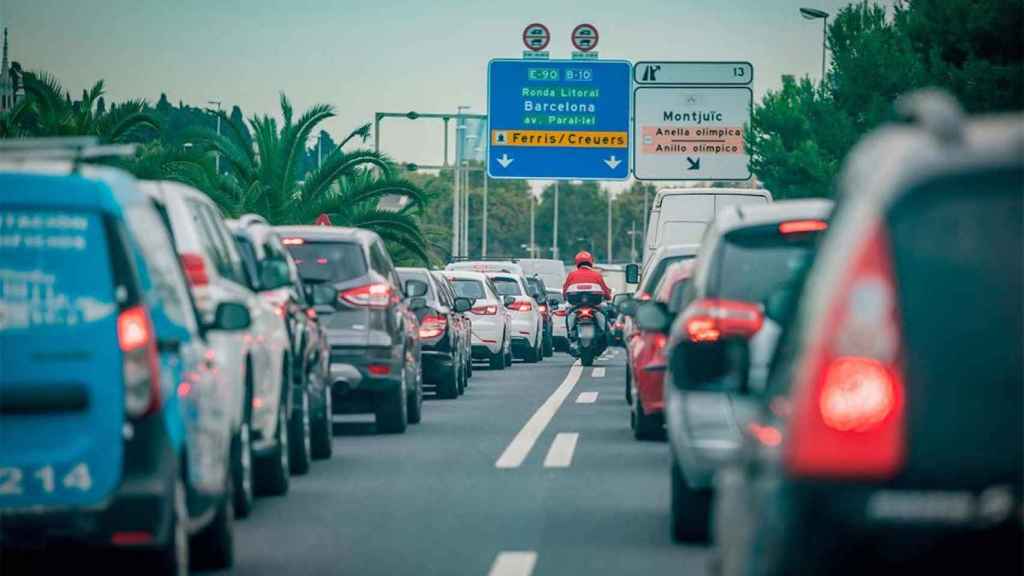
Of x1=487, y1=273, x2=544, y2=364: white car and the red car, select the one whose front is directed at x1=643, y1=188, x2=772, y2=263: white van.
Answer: the red car

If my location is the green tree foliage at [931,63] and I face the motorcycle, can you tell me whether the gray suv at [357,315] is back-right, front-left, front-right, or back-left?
front-left

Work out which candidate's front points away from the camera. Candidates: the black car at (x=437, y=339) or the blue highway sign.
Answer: the black car

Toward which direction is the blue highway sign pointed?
toward the camera

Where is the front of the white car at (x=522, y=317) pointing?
away from the camera

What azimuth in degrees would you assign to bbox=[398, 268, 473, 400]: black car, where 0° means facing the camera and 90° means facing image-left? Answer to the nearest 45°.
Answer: approximately 180°

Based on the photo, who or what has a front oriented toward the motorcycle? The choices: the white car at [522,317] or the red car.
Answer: the red car

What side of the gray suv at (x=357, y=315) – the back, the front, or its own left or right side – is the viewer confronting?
back

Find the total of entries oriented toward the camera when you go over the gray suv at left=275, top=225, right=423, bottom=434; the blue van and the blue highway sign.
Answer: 1

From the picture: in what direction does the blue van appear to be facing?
away from the camera

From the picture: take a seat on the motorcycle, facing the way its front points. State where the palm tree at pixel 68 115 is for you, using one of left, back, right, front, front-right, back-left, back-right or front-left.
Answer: left

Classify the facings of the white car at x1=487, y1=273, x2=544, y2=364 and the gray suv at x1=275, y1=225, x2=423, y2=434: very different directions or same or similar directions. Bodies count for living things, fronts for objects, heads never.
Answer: same or similar directions

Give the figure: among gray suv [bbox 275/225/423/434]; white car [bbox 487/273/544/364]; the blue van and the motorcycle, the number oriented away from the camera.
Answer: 4

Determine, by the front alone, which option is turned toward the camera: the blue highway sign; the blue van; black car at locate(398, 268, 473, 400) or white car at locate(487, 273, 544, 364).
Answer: the blue highway sign

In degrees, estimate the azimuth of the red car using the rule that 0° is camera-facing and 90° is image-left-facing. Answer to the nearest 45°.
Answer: approximately 180°

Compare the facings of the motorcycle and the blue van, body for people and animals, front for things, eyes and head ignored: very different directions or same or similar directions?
same or similar directions

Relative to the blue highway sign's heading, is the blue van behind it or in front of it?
in front

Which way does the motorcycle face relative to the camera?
away from the camera
